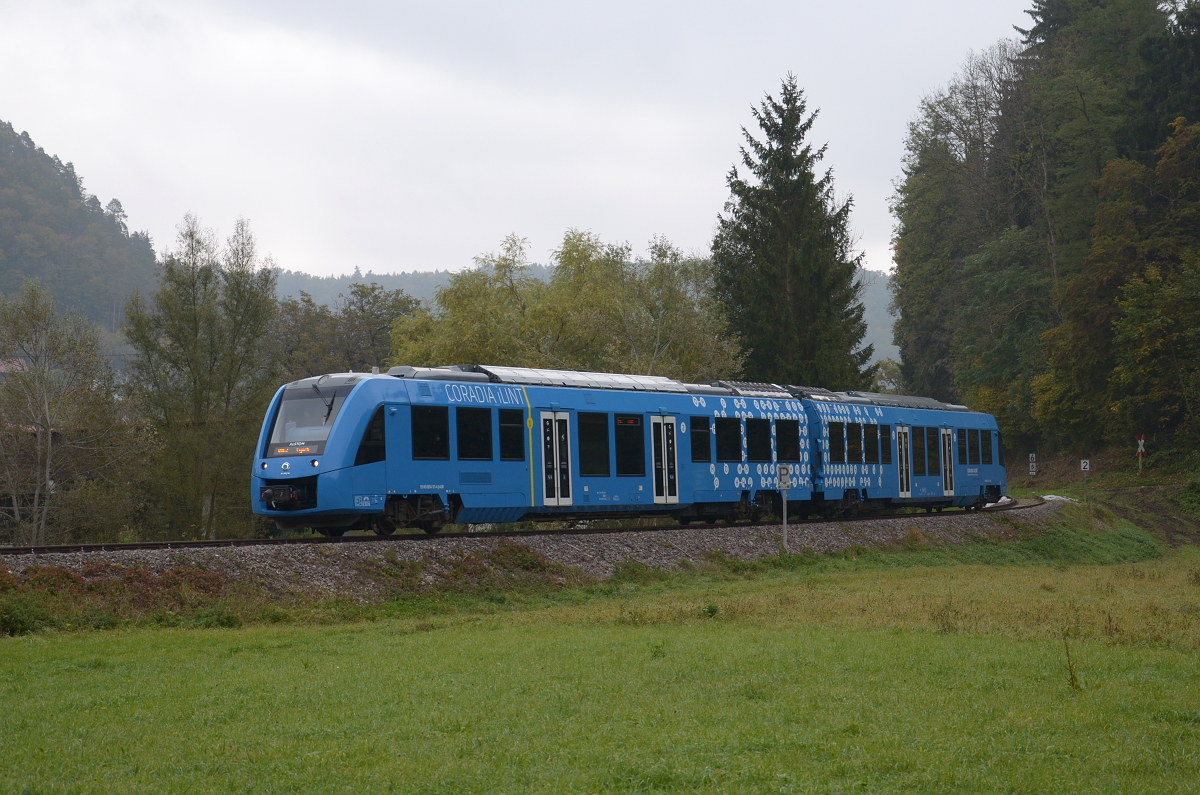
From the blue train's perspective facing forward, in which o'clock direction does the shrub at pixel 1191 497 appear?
The shrub is roughly at 6 o'clock from the blue train.

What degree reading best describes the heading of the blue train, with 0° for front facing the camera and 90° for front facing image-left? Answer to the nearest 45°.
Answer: approximately 45°

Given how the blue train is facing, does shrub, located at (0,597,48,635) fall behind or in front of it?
in front
